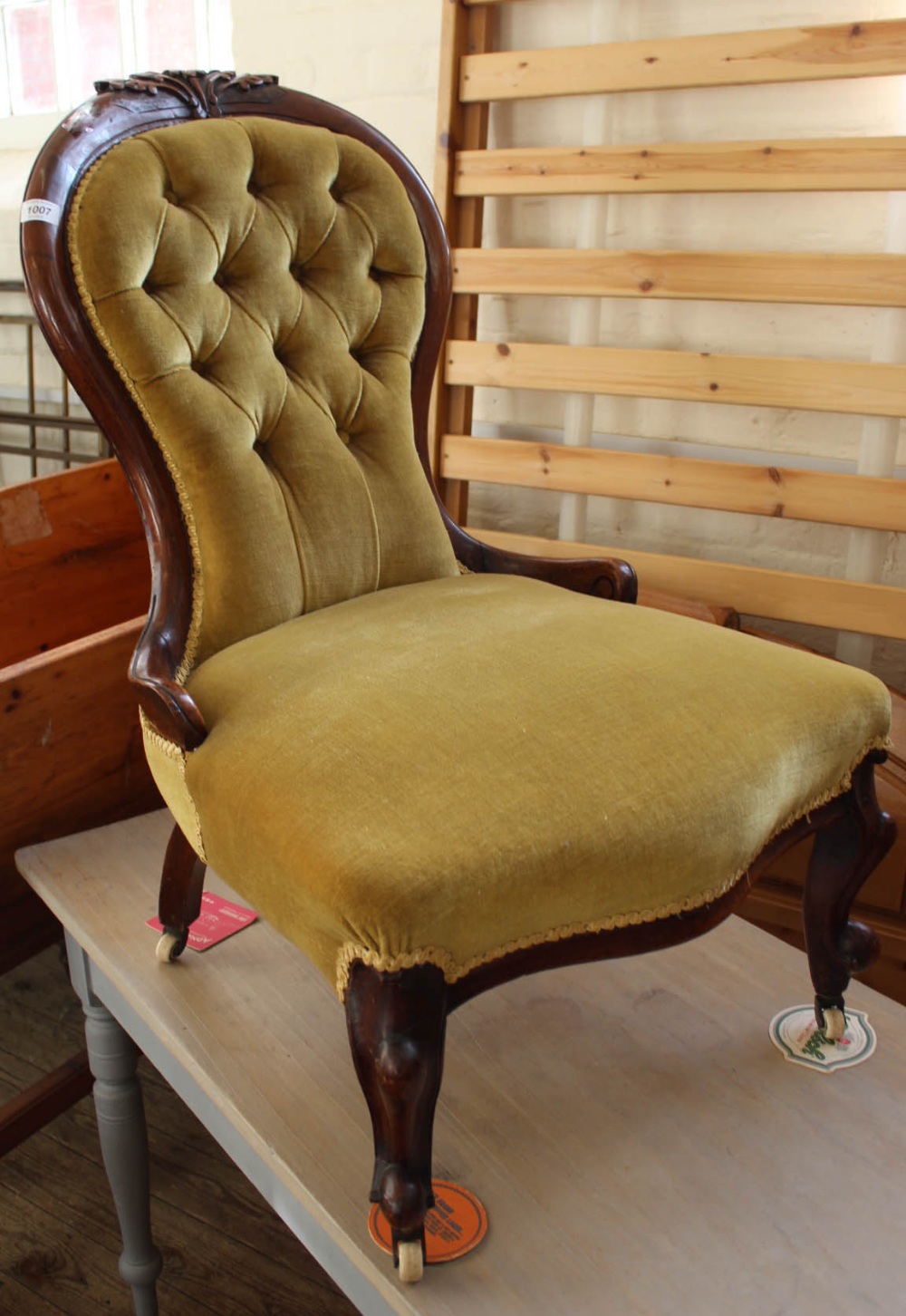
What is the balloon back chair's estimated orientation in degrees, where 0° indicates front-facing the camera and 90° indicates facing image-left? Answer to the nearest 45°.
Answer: approximately 315°

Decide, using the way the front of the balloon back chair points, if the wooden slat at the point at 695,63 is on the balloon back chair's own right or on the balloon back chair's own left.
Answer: on the balloon back chair's own left

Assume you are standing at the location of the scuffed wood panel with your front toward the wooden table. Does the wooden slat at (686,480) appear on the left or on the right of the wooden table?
left

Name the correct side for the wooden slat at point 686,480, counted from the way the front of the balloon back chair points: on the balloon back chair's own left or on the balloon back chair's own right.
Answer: on the balloon back chair's own left

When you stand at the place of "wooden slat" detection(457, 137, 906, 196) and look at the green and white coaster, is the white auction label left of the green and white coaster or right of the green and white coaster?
right
